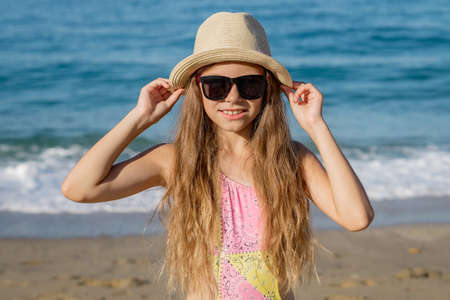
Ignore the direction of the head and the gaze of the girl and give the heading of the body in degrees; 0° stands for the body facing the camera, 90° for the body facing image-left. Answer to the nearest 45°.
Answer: approximately 0°

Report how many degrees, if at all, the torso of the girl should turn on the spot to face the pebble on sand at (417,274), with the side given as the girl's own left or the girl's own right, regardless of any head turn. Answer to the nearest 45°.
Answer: approximately 135° to the girl's own left

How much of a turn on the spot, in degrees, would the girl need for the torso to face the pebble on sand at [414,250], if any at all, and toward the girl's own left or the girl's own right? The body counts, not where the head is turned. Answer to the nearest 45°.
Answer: approximately 135° to the girl's own left
